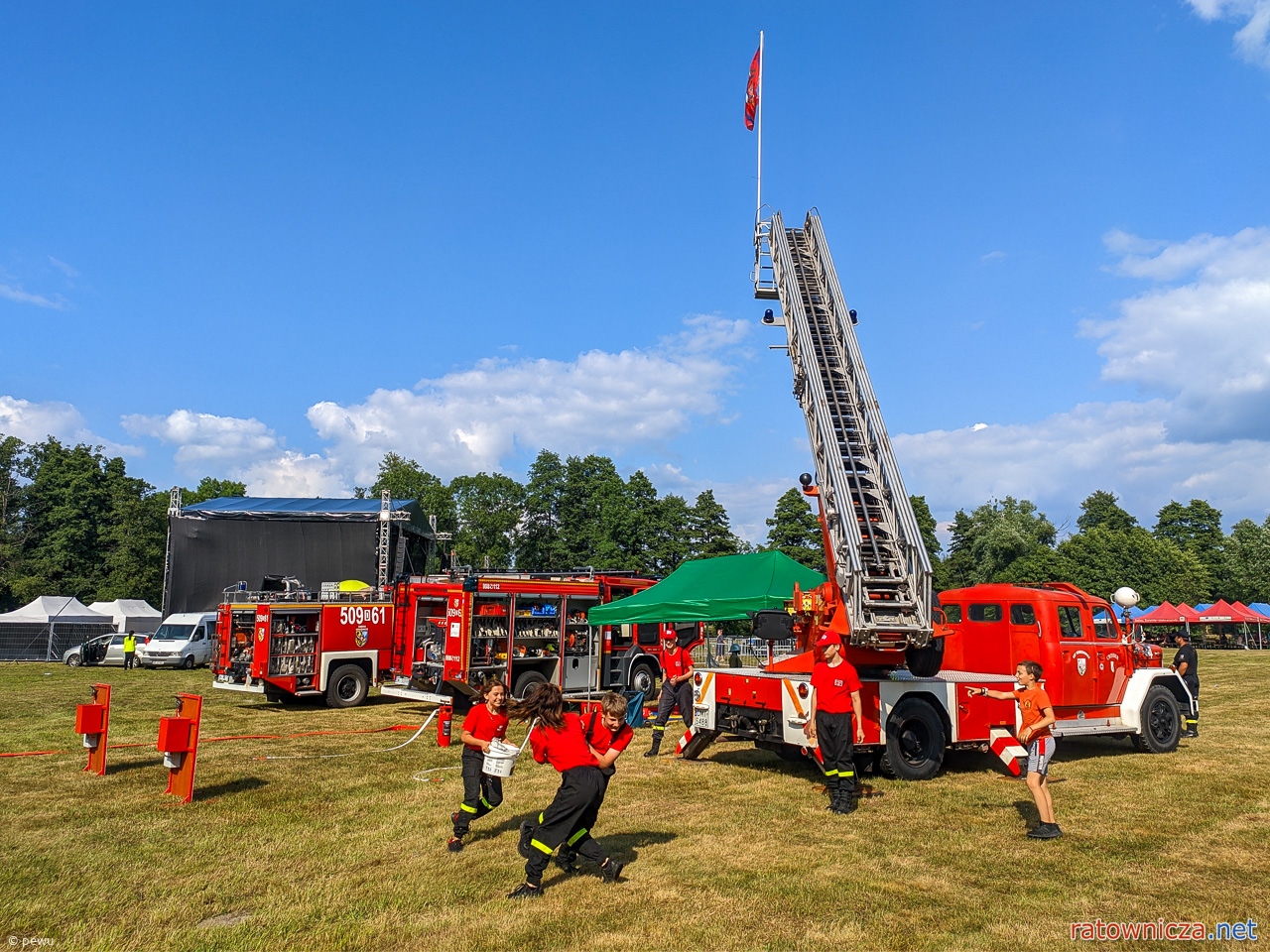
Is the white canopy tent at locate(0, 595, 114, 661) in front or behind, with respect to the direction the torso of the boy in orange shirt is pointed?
in front

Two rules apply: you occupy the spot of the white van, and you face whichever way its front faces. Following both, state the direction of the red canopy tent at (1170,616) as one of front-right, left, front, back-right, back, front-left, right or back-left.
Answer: back-left

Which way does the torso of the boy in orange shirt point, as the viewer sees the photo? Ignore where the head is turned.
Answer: to the viewer's left

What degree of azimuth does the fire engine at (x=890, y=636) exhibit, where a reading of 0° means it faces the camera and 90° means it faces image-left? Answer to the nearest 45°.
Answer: approximately 225°

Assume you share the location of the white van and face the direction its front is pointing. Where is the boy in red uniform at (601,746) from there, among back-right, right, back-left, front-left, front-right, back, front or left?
front-left

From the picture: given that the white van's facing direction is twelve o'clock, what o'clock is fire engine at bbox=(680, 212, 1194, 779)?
The fire engine is roughly at 10 o'clock from the white van.

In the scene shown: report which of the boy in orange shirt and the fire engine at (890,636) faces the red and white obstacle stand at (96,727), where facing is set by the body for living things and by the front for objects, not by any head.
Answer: the boy in orange shirt

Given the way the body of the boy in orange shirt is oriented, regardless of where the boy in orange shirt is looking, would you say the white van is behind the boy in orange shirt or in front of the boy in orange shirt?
in front

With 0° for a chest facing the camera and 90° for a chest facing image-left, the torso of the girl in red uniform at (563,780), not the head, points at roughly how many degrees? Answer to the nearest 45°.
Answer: approximately 135°

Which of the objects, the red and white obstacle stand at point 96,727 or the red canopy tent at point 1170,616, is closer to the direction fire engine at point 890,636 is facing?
the red canopy tent

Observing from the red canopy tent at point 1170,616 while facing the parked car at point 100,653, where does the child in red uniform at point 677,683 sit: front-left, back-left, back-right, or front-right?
front-left

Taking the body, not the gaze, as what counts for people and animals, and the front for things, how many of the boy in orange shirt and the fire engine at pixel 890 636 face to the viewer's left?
1

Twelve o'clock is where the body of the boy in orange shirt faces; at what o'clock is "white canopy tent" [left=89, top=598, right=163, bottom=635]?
The white canopy tent is roughly at 1 o'clock from the boy in orange shirt.

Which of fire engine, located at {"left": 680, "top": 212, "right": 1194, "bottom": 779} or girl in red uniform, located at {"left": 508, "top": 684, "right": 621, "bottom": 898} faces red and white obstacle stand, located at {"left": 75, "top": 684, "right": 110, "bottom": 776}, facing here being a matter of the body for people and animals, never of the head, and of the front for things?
the girl in red uniform
